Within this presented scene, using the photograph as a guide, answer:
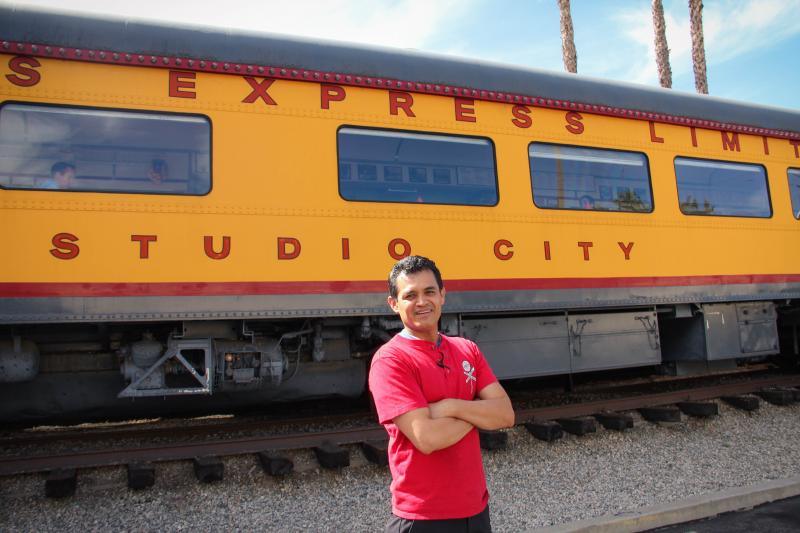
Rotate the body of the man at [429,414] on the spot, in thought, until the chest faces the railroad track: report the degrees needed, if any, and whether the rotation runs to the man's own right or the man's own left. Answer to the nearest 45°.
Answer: approximately 180°

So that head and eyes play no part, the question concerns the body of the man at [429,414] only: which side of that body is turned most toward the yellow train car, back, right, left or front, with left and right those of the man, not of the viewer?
back

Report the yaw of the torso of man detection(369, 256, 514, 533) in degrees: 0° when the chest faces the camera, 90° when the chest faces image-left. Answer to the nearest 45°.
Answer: approximately 315°
